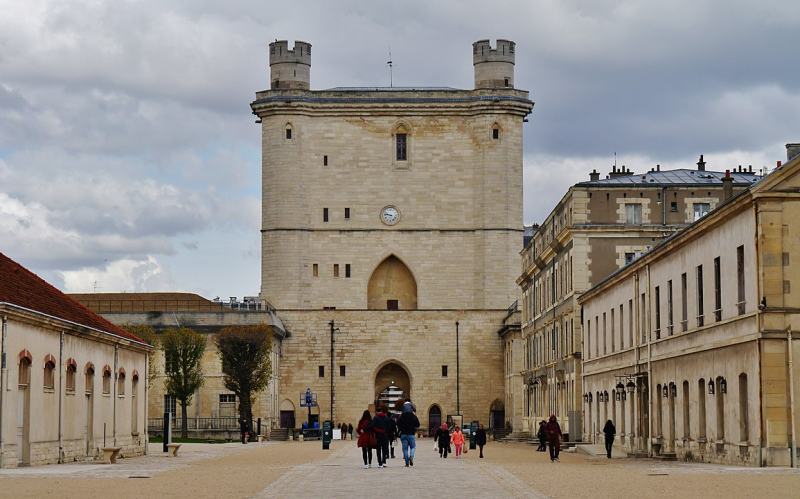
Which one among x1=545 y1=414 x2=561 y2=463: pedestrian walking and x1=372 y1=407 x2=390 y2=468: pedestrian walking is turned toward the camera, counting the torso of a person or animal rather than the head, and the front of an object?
x1=545 y1=414 x2=561 y2=463: pedestrian walking

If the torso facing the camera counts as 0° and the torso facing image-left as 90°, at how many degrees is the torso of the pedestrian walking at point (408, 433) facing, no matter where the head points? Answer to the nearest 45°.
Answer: approximately 180°

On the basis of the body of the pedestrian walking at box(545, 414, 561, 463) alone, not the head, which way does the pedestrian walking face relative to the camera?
toward the camera

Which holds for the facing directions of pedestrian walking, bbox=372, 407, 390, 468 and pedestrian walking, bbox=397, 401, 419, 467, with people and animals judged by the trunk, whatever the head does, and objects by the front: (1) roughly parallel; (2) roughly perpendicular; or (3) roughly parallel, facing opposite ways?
roughly parallel

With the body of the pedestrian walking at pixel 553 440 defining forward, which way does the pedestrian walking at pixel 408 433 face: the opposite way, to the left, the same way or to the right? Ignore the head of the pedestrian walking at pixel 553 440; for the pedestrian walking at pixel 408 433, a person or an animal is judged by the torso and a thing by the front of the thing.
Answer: the opposite way

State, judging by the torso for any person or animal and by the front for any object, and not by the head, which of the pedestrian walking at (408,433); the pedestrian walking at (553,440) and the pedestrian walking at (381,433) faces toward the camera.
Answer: the pedestrian walking at (553,440)

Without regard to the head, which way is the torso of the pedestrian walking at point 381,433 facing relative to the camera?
away from the camera

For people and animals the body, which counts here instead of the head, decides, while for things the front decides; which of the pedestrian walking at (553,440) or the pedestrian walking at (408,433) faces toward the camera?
the pedestrian walking at (553,440)

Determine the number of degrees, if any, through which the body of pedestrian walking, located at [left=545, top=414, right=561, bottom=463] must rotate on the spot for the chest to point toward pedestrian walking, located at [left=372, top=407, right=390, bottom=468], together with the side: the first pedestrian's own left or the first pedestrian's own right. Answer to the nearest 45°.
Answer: approximately 45° to the first pedestrian's own right

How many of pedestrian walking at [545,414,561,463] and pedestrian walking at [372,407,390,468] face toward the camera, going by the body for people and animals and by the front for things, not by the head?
1

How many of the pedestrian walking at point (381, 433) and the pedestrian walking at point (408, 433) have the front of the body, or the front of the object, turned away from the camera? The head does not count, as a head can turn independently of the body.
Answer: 2

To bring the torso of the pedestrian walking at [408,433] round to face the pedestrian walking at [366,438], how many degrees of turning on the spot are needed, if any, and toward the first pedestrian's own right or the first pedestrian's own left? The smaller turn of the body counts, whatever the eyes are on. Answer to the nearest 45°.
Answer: approximately 135° to the first pedestrian's own left

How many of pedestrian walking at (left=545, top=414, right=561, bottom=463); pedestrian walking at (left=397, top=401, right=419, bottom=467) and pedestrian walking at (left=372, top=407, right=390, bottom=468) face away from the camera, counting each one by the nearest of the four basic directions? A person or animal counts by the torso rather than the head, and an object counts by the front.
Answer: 2

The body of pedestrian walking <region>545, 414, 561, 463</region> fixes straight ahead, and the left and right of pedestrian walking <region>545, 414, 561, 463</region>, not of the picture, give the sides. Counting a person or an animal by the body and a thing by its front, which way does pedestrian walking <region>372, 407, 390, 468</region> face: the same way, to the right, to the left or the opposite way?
the opposite way

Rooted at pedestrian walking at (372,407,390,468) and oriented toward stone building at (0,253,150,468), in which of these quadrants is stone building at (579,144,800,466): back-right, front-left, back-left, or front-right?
back-right

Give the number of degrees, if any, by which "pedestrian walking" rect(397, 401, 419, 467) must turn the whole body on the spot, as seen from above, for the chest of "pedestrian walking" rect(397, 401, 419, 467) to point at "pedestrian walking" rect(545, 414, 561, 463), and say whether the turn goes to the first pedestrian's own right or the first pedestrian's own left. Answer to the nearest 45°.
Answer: approximately 45° to the first pedestrian's own right
